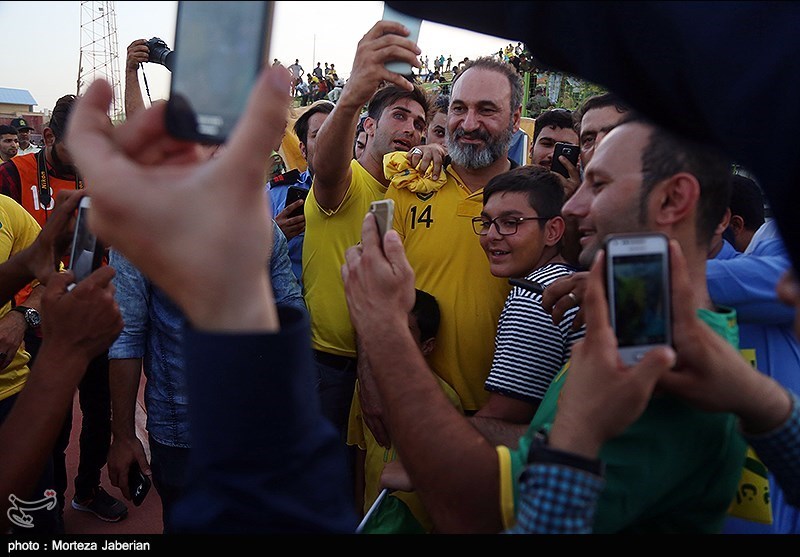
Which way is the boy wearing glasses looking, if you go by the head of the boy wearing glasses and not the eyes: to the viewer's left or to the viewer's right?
to the viewer's left

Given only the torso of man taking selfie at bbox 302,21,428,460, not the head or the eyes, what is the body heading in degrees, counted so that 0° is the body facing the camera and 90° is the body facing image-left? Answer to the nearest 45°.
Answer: approximately 315°

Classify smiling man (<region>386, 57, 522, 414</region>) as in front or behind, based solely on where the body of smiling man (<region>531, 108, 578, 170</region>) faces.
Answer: in front

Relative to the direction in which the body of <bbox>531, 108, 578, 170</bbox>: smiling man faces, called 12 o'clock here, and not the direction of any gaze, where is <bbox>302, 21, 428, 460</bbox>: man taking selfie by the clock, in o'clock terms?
<bbox>302, 21, 428, 460</bbox>: man taking selfie is roughly at 1 o'clock from <bbox>531, 108, 578, 170</bbox>: smiling man.

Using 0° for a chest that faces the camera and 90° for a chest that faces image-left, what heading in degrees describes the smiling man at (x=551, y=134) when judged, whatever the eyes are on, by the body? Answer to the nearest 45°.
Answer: approximately 0°

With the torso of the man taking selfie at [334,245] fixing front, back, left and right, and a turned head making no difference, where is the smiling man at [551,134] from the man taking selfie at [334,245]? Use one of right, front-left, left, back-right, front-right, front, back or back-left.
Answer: left
